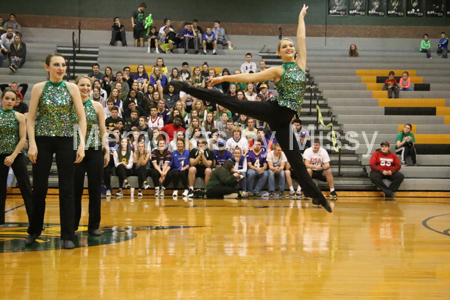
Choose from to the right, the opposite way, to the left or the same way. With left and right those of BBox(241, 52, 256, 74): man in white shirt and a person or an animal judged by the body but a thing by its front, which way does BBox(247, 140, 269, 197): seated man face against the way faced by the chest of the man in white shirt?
the same way

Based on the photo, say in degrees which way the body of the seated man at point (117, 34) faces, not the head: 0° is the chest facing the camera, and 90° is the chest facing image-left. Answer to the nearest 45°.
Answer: approximately 0°

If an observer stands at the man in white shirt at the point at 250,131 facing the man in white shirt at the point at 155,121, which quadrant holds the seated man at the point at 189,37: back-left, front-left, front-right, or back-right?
front-right

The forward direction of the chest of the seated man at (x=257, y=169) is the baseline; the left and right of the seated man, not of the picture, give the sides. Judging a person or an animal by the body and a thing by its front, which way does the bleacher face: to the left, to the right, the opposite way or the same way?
the same way

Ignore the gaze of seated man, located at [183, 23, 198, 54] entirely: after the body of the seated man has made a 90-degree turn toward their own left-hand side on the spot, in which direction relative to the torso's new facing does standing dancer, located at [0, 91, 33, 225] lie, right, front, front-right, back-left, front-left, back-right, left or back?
right

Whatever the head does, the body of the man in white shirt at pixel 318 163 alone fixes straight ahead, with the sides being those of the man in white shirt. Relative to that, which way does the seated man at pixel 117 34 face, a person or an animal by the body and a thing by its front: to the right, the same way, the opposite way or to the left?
the same way

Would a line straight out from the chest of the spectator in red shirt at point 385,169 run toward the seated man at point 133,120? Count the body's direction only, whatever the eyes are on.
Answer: no

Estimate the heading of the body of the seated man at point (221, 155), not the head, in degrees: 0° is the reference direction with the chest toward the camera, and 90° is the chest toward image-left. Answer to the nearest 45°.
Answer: approximately 0°

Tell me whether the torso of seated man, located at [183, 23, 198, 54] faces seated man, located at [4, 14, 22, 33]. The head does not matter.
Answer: no

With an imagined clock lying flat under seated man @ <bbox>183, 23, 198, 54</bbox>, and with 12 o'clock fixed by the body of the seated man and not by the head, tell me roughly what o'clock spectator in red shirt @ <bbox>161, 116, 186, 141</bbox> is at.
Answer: The spectator in red shirt is roughly at 12 o'clock from the seated man.

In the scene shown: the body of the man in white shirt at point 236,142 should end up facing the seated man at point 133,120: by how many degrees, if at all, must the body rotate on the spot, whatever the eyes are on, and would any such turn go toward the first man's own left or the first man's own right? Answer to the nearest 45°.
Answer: approximately 90° to the first man's own right

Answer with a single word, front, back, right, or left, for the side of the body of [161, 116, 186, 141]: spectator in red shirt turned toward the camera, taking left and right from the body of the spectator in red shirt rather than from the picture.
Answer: front

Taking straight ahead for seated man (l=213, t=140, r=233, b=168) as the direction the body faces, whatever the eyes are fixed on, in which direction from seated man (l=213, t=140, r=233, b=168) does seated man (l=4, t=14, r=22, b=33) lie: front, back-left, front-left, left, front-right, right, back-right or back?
back-right

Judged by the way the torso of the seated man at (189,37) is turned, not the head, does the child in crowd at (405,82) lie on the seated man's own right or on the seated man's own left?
on the seated man's own left

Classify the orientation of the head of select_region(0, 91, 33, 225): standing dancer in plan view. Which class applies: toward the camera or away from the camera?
toward the camera

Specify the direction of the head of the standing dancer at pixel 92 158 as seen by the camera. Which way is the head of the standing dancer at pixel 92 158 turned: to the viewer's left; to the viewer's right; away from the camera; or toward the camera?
toward the camera

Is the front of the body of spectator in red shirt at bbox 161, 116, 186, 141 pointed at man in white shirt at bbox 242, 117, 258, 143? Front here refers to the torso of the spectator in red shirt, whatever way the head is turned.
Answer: no

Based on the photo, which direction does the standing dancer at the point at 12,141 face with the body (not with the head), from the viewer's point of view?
toward the camera
